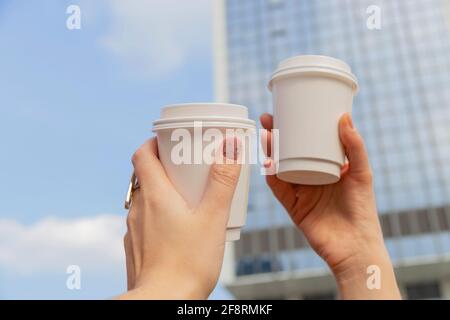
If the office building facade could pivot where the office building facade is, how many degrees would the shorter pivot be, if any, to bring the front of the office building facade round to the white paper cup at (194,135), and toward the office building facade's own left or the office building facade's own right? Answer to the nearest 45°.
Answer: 0° — it already faces it

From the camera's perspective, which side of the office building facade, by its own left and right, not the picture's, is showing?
front

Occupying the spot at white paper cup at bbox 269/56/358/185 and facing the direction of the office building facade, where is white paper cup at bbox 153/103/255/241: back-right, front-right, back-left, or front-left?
back-left

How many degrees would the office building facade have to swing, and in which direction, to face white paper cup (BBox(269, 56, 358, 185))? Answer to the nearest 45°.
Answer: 0° — it already faces it
